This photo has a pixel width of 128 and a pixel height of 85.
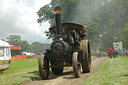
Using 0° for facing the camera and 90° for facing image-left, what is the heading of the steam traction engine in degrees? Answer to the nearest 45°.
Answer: approximately 45°

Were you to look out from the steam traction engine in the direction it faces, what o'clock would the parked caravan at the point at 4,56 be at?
The parked caravan is roughly at 3 o'clock from the steam traction engine.
